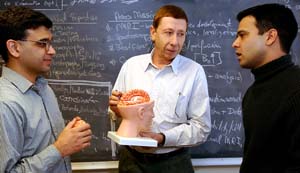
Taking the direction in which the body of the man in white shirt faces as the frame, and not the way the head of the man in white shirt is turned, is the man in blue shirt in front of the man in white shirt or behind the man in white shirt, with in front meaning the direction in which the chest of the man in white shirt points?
in front

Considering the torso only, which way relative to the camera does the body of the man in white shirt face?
toward the camera

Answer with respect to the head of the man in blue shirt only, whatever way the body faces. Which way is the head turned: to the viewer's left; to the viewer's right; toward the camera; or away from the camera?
to the viewer's right

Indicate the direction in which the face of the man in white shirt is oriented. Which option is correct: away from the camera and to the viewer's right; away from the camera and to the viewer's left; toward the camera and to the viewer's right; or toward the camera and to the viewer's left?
toward the camera and to the viewer's right
